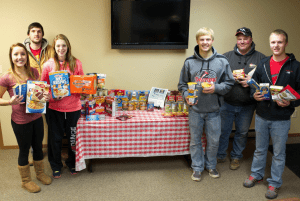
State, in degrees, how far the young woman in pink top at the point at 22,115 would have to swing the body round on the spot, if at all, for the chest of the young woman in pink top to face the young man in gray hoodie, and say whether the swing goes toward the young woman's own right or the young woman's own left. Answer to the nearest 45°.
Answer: approximately 45° to the young woman's own left

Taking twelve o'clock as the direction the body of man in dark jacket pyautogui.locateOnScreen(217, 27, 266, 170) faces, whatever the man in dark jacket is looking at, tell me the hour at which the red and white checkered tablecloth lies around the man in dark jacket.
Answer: The red and white checkered tablecloth is roughly at 2 o'clock from the man in dark jacket.

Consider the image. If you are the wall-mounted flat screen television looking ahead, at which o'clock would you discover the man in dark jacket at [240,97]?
The man in dark jacket is roughly at 10 o'clock from the wall-mounted flat screen television.
